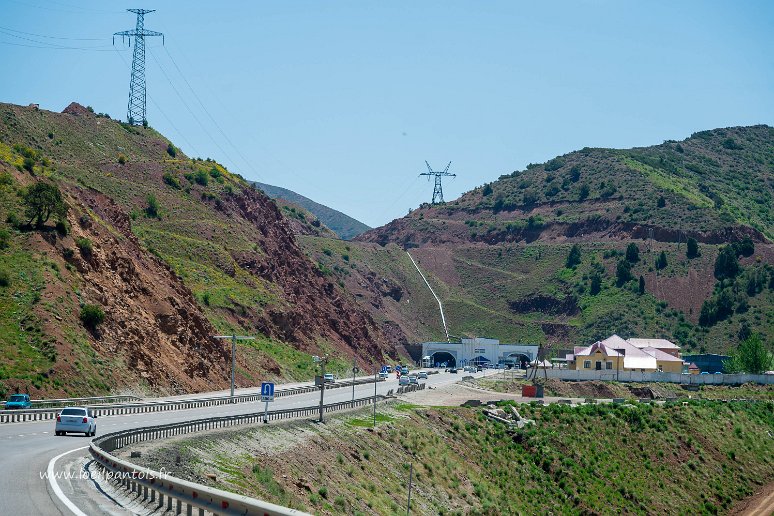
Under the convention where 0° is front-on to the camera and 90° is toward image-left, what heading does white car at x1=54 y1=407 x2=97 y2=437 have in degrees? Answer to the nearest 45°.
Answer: approximately 180°

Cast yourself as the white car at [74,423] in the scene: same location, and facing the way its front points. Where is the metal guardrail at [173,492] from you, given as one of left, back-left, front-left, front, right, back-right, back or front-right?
back
